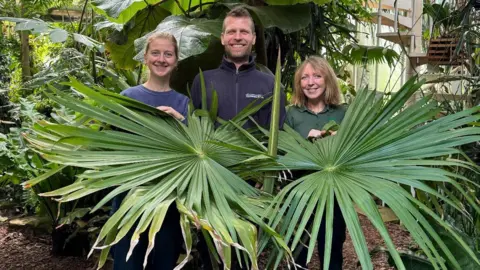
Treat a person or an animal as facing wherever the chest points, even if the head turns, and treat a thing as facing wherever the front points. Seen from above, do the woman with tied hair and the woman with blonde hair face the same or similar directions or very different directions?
same or similar directions

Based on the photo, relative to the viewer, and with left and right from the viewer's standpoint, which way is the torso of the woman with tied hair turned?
facing the viewer

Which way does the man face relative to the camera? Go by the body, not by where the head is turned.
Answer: toward the camera

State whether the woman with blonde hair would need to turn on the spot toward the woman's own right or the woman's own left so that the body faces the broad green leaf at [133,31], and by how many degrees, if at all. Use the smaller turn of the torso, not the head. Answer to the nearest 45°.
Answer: approximately 135° to the woman's own right

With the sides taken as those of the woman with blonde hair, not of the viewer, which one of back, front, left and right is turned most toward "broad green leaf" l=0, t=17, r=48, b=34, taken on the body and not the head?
right

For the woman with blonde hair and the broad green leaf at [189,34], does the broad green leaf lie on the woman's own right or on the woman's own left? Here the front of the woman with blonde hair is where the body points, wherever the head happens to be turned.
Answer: on the woman's own right

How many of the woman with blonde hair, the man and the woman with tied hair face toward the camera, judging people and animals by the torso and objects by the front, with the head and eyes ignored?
3

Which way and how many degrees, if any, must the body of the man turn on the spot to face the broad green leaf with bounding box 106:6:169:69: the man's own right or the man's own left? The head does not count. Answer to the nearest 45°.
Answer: approximately 135° to the man's own right

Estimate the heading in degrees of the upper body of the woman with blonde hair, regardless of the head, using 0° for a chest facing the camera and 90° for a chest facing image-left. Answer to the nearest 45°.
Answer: approximately 0°

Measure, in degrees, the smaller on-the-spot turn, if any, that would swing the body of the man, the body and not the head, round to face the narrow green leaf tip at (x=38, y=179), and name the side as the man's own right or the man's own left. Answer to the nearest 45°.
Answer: approximately 45° to the man's own right

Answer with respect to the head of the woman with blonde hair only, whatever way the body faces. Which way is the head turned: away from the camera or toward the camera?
toward the camera

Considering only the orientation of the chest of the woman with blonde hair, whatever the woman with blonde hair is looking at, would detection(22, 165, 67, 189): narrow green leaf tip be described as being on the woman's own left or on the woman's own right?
on the woman's own right
